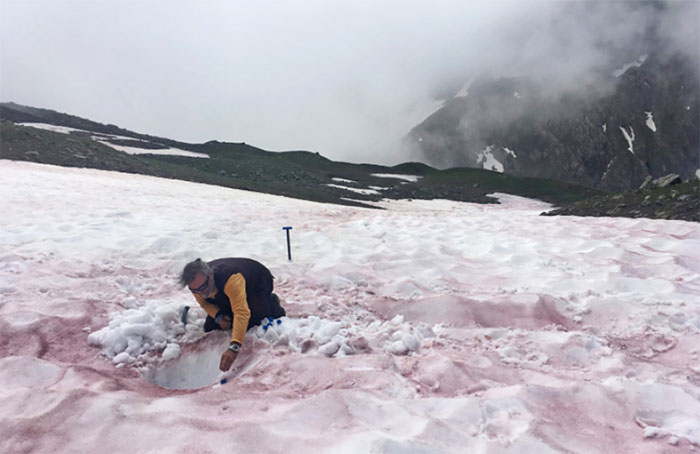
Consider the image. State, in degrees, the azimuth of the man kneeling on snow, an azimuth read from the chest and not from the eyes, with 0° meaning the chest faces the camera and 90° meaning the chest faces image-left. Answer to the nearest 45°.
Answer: approximately 45°
